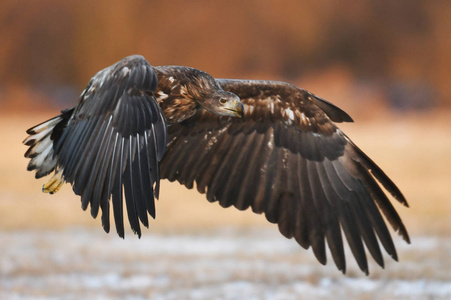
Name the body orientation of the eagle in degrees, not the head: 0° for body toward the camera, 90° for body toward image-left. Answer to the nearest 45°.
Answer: approximately 315°
